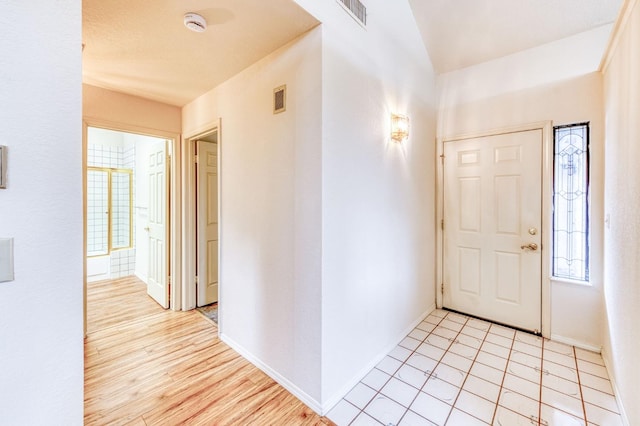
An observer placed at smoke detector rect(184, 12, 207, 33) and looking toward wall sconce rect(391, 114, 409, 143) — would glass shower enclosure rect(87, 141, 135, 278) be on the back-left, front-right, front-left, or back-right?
back-left

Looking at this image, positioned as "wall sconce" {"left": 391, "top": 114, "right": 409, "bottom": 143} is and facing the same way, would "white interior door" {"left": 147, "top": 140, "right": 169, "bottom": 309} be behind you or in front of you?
behind

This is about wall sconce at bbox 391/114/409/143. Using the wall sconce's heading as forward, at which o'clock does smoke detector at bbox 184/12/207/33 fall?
The smoke detector is roughly at 3 o'clock from the wall sconce.

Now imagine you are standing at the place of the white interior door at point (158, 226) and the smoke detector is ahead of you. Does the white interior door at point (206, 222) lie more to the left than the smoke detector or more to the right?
left

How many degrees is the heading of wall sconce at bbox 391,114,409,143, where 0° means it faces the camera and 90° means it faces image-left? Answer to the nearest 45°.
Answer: approximately 315°
